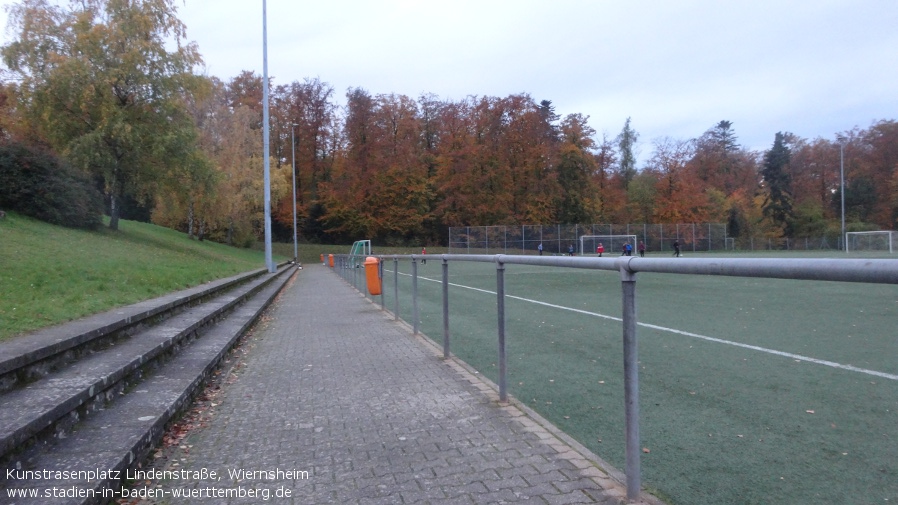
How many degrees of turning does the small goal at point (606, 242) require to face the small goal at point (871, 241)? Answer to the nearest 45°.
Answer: approximately 90° to its left

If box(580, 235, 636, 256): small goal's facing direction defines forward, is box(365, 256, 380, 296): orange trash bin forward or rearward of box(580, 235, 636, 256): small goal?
forward

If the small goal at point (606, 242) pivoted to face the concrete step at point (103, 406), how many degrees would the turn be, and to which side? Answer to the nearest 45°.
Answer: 0° — it already faces it

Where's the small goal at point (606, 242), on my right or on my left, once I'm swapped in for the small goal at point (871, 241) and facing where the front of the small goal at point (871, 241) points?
on my right

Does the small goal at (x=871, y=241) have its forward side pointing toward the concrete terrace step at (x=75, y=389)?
yes

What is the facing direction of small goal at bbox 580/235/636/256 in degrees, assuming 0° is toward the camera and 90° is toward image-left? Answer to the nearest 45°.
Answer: approximately 0°

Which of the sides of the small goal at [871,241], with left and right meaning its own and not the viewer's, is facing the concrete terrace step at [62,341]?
front

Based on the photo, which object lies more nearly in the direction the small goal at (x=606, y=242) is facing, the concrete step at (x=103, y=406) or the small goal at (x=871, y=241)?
the concrete step

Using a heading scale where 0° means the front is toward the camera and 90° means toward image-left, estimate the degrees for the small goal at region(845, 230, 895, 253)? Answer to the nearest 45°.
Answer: approximately 0°

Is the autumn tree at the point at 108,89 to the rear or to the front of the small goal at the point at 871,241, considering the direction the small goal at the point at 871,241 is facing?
to the front

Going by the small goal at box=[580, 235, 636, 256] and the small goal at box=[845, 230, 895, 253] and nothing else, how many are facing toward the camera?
2
